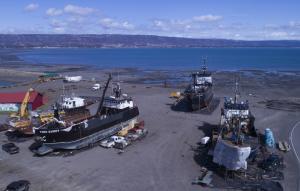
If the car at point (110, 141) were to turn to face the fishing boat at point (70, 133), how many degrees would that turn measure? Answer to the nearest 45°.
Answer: approximately 45° to its right

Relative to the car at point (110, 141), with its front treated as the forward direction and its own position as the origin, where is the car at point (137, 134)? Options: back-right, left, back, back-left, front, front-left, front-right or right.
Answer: back

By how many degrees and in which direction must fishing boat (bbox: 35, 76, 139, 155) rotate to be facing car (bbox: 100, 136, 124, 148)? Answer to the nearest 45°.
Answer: approximately 135° to its left

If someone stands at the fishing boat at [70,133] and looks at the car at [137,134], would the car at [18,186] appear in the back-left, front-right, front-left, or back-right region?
back-right

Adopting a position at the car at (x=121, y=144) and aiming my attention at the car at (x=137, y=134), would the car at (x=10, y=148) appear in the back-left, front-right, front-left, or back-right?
back-left
